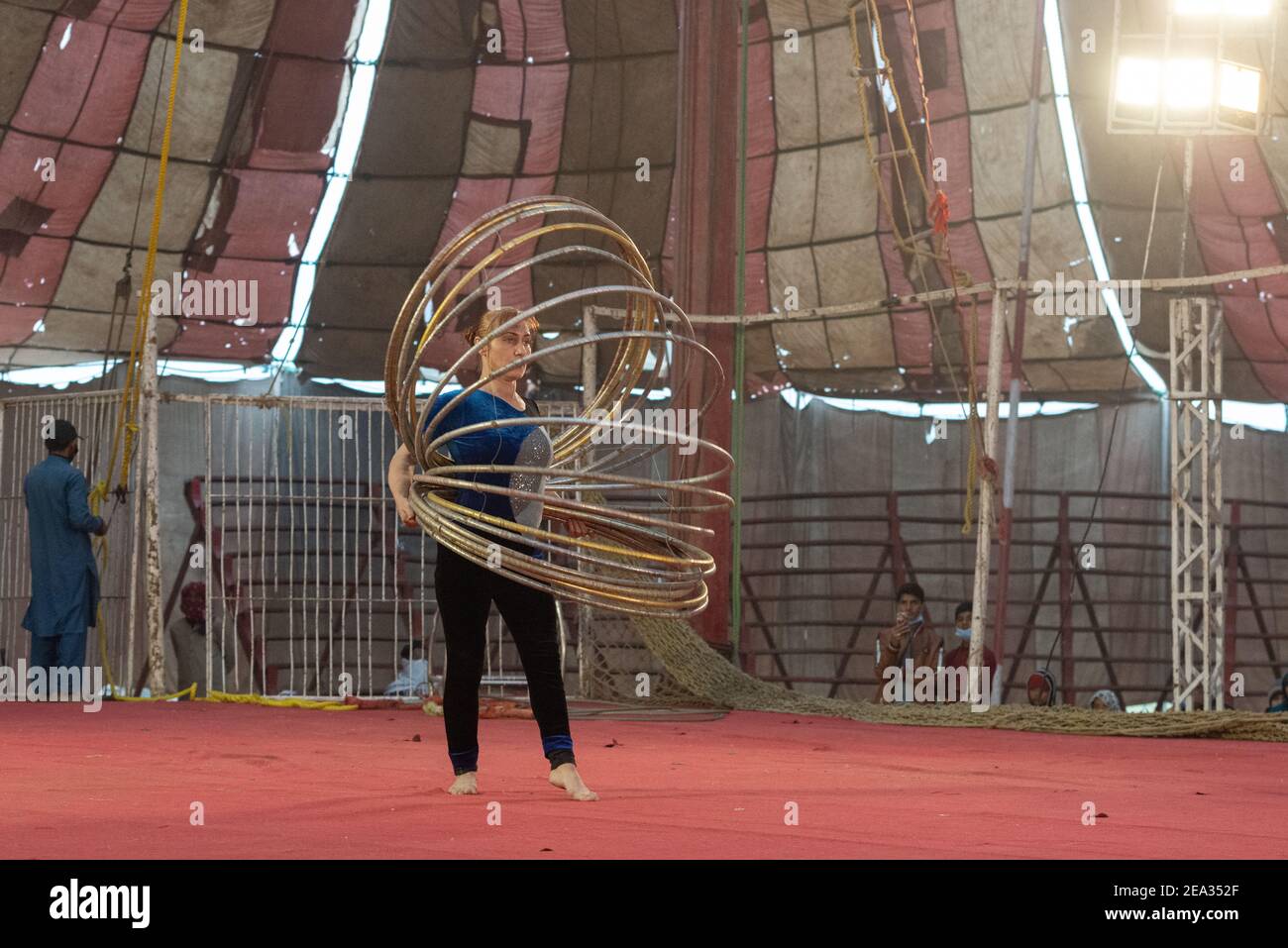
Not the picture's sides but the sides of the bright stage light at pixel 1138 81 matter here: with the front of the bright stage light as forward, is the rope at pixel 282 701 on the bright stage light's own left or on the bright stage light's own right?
on the bright stage light's own right

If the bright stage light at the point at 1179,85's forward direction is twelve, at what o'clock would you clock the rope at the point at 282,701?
The rope is roughly at 2 o'clock from the bright stage light.

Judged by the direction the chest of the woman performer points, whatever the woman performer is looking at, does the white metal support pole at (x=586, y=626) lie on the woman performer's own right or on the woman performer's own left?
on the woman performer's own left

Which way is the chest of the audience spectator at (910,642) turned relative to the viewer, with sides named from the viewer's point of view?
facing the viewer

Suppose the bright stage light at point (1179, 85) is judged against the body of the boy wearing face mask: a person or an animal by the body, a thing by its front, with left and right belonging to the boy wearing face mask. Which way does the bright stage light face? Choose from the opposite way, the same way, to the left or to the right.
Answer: the same way

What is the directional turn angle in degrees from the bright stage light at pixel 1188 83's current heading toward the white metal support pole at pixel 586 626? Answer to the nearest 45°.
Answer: approximately 45° to its right

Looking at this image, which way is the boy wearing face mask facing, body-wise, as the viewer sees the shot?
toward the camera

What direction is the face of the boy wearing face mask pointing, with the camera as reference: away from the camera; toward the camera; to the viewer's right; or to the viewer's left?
toward the camera

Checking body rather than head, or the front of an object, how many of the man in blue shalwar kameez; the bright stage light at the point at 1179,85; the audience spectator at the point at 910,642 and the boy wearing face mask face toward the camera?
3

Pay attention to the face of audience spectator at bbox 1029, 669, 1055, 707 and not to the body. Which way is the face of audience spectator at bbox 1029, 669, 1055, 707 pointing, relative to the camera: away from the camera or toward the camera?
toward the camera

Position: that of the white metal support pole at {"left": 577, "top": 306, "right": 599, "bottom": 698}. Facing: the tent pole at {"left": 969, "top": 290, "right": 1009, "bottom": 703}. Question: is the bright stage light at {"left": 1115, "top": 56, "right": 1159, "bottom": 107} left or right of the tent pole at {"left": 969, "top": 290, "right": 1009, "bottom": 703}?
left

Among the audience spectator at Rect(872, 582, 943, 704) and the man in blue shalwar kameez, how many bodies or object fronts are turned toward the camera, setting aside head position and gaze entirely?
1
